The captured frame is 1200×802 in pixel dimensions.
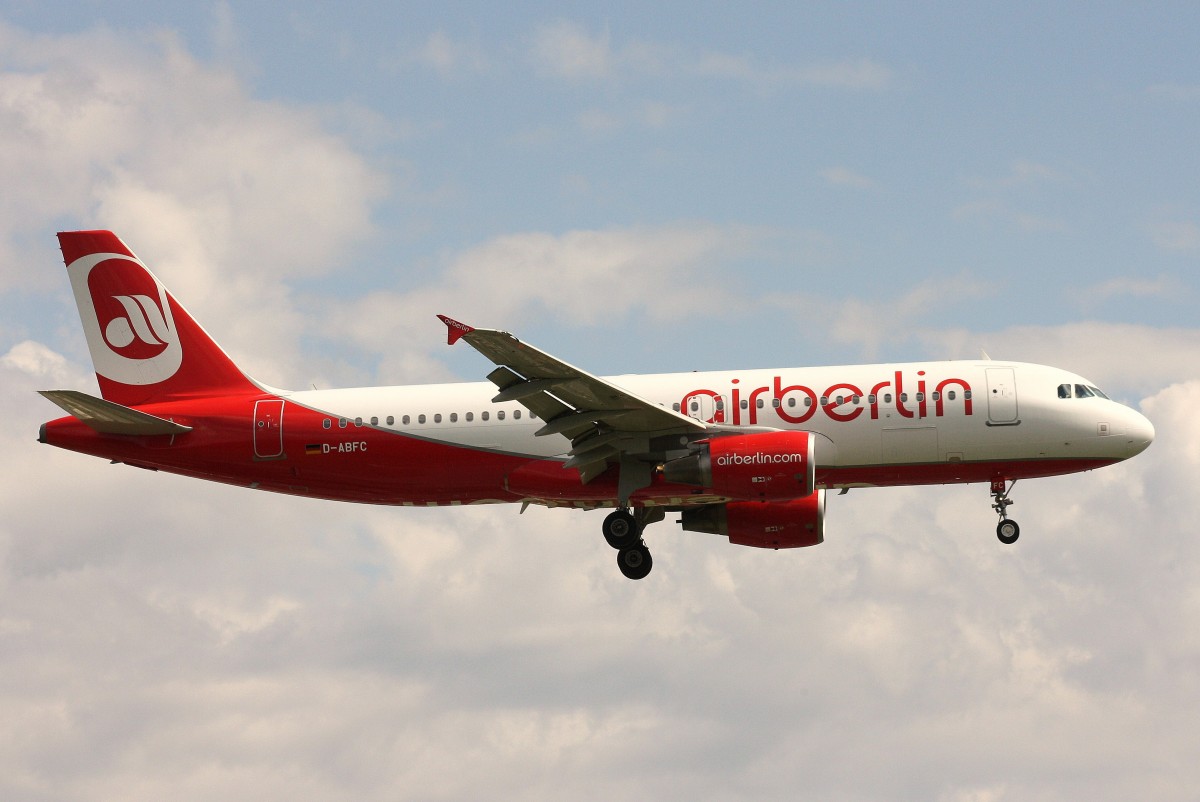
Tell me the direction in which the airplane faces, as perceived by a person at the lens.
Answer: facing to the right of the viewer
